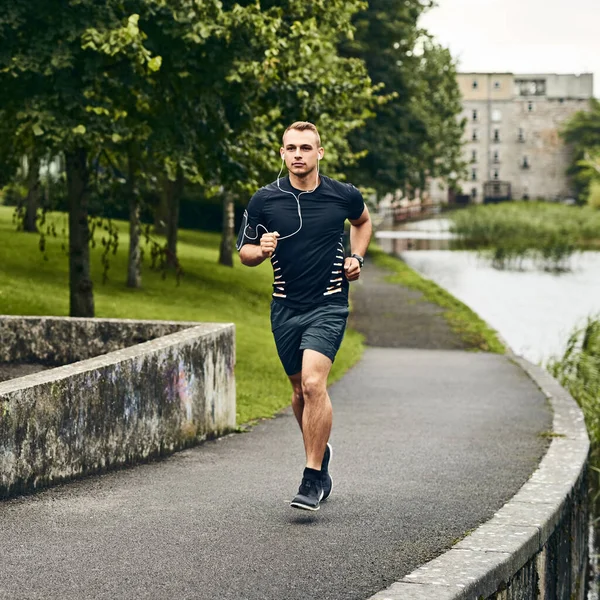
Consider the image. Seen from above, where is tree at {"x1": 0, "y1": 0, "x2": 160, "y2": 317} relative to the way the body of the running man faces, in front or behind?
behind

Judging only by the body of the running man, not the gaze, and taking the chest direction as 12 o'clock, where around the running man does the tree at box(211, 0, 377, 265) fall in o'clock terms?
The tree is roughly at 6 o'clock from the running man.

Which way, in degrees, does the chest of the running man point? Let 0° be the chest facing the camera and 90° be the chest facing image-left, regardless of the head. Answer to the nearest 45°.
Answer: approximately 0°

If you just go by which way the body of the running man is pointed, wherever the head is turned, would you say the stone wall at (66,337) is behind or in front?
behind

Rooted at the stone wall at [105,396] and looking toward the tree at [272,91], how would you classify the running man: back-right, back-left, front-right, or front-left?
back-right

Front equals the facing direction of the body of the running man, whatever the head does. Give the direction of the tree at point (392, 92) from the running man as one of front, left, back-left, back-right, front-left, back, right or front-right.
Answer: back

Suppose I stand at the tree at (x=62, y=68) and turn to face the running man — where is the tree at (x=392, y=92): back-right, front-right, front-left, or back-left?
back-left
